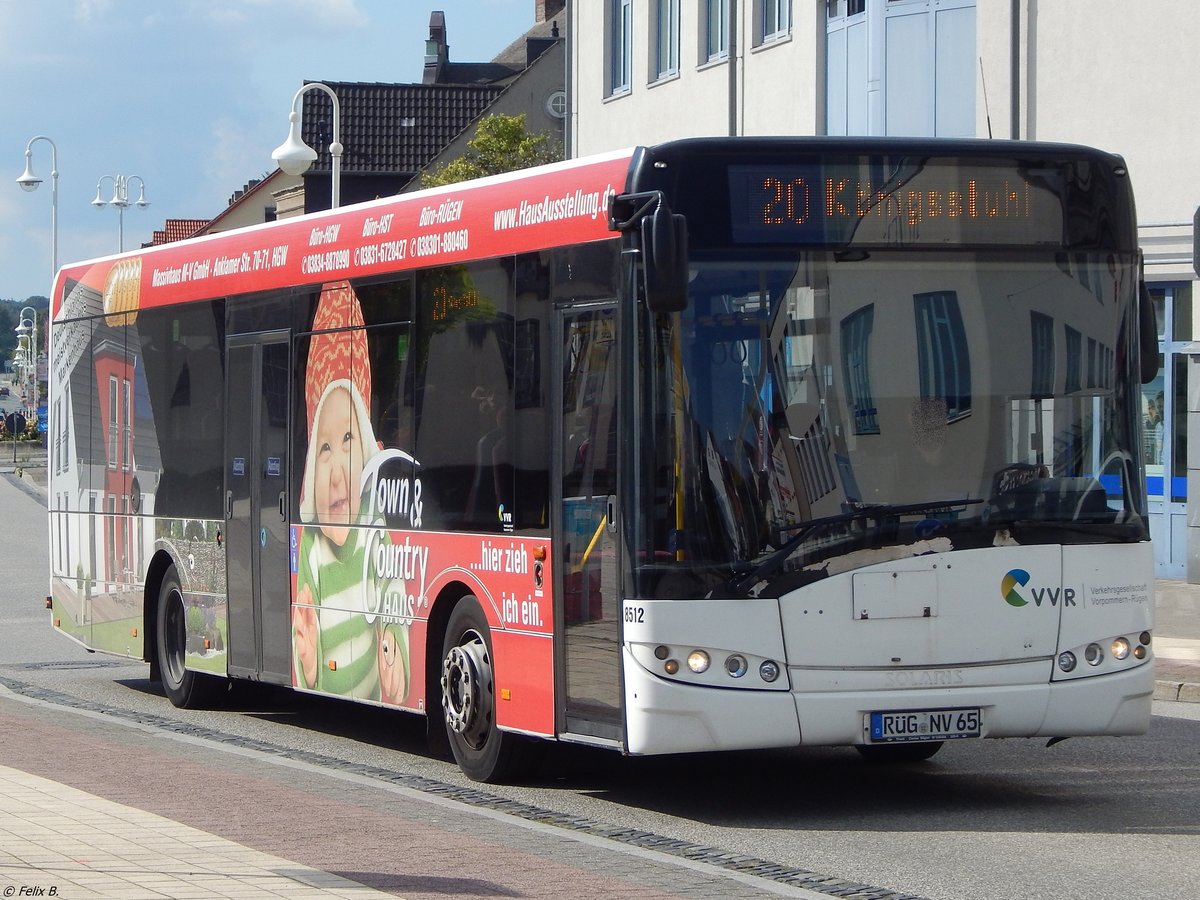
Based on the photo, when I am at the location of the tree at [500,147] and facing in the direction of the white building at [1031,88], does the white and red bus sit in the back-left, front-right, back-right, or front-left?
front-right

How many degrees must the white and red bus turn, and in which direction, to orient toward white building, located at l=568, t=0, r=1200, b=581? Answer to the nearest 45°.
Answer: approximately 135° to its left

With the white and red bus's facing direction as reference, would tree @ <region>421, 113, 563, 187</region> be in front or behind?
behind

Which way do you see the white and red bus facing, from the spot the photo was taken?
facing the viewer and to the right of the viewer

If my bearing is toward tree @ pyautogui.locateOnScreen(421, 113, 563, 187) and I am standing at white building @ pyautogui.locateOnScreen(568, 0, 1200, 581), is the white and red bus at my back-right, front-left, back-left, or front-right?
back-left

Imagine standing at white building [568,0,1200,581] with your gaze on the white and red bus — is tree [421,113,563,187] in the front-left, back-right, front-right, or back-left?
back-right

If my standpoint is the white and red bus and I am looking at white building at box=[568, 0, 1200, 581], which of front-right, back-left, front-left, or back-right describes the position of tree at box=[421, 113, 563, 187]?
front-left

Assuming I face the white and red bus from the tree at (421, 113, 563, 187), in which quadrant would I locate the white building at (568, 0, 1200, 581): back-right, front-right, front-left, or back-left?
front-left
